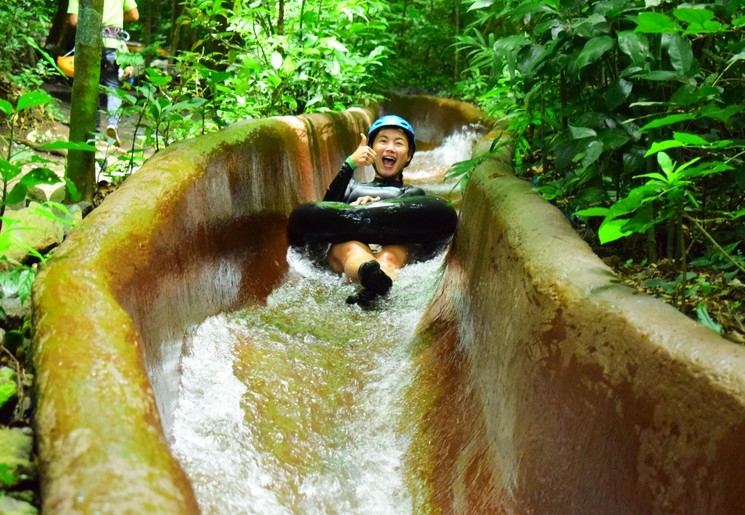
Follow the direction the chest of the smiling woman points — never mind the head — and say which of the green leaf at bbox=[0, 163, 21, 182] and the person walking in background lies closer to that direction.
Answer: the green leaf

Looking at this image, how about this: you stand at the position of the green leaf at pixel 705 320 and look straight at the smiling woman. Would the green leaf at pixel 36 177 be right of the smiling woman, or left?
left

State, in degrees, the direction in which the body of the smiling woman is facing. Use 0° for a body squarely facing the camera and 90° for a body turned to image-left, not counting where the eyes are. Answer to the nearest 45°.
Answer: approximately 0°
